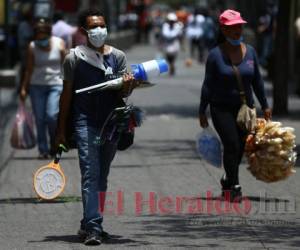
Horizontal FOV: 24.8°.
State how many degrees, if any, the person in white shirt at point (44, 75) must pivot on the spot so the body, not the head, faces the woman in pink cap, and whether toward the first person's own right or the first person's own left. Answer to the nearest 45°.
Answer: approximately 45° to the first person's own left

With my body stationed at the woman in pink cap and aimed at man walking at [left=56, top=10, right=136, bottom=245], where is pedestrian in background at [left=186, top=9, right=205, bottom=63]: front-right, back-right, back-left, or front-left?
back-right

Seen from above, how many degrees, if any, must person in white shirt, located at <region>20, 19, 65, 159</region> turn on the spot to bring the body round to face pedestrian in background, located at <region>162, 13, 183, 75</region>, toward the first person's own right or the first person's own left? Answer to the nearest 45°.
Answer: approximately 180°

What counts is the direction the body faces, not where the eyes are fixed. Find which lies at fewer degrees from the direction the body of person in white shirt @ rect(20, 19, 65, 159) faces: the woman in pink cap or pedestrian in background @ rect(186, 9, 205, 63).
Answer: the woman in pink cap

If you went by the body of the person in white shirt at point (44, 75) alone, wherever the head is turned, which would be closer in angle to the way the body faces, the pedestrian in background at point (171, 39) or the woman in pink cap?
the woman in pink cap

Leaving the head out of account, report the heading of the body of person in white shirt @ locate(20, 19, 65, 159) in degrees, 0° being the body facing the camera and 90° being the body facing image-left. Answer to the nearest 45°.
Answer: approximately 0°
